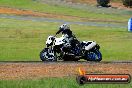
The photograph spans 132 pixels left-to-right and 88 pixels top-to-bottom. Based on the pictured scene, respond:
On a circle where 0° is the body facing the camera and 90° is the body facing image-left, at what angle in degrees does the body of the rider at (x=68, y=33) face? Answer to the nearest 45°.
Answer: approximately 90°

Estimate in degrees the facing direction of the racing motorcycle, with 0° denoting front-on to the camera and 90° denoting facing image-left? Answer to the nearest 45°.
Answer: approximately 90°
